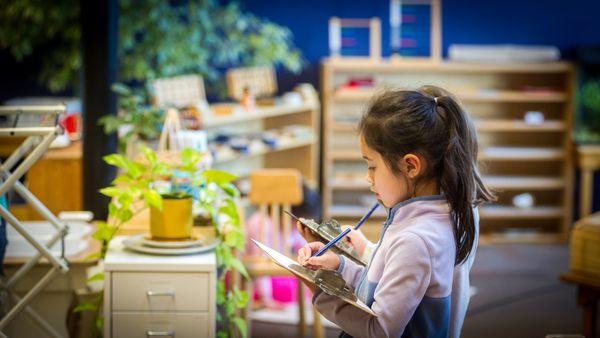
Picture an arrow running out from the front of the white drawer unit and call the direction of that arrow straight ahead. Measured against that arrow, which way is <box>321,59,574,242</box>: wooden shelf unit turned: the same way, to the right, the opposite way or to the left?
the same way

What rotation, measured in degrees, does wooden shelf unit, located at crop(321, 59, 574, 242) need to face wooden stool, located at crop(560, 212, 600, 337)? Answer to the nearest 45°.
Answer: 0° — it already faces it

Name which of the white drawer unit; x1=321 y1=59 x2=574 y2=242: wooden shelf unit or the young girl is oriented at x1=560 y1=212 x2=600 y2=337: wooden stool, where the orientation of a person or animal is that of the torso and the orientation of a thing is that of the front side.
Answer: the wooden shelf unit

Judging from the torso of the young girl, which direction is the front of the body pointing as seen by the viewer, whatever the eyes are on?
to the viewer's left

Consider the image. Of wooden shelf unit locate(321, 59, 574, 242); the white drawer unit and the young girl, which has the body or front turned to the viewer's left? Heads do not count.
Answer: the young girl

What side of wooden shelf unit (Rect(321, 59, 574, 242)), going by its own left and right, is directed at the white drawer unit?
front

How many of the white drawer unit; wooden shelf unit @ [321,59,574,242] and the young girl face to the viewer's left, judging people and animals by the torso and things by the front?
1

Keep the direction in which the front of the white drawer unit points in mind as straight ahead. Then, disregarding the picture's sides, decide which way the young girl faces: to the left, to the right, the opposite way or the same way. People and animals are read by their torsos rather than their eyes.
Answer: to the right

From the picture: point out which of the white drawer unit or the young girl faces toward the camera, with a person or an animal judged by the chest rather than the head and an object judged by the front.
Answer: the white drawer unit

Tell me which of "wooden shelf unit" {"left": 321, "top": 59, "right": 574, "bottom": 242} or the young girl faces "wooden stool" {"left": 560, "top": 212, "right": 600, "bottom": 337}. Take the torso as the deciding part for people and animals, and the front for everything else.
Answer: the wooden shelf unit

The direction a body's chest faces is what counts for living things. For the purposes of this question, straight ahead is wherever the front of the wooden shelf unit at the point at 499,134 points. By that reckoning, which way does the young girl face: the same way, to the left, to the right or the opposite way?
to the right

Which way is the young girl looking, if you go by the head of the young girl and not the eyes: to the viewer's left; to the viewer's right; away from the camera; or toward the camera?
to the viewer's left

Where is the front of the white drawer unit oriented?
toward the camera

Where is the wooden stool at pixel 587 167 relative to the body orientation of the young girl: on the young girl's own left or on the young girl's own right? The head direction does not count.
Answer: on the young girl's own right

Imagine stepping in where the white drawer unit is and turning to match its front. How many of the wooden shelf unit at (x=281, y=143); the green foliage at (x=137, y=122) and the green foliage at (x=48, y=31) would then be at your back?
3
